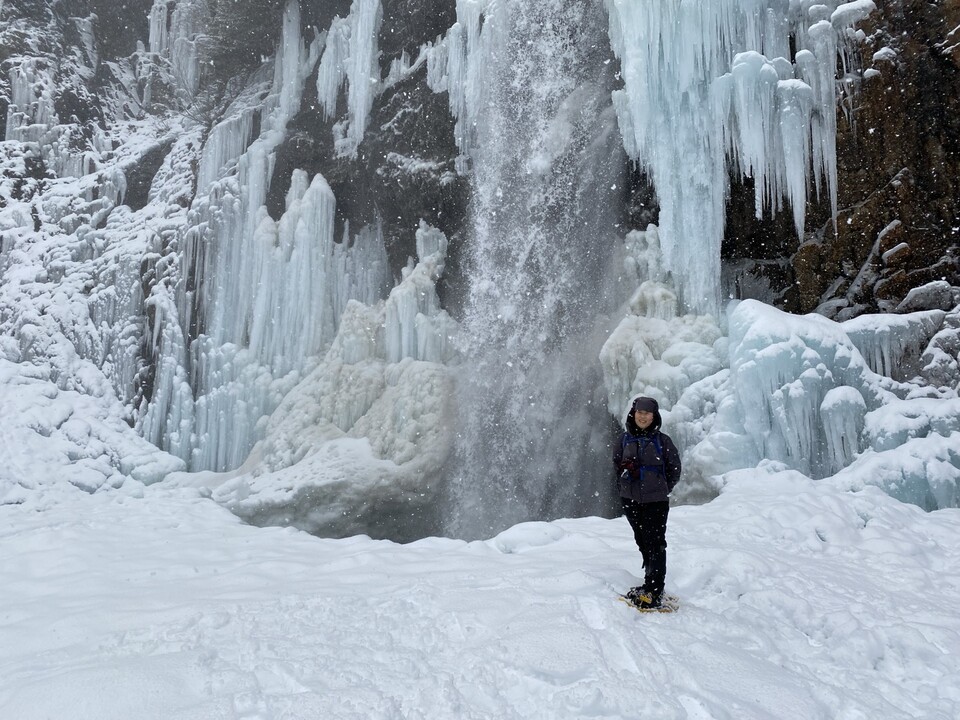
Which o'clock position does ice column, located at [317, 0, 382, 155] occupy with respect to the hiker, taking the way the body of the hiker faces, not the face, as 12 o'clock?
The ice column is roughly at 5 o'clock from the hiker.

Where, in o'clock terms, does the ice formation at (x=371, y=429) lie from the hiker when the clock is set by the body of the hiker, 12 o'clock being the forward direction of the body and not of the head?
The ice formation is roughly at 5 o'clock from the hiker.

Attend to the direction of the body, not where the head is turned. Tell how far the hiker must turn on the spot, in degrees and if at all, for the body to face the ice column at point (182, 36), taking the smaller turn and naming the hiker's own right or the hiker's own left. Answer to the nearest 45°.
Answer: approximately 135° to the hiker's own right

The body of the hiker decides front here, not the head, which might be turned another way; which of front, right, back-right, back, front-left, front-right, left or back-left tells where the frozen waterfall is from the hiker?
back-right

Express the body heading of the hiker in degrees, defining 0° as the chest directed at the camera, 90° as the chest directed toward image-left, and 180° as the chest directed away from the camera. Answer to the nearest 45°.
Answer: approximately 0°

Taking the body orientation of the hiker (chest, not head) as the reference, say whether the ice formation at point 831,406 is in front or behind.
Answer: behind

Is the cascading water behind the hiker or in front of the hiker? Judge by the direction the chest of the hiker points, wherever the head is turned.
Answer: behind
